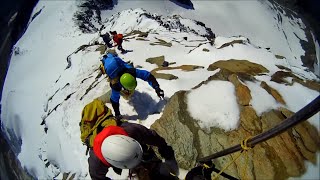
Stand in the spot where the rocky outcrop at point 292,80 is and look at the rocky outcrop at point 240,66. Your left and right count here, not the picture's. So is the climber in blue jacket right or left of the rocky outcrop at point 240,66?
left

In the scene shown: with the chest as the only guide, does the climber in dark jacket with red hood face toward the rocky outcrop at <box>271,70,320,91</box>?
no

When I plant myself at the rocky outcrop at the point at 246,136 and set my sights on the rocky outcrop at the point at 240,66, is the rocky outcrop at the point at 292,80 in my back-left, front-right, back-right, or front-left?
front-right

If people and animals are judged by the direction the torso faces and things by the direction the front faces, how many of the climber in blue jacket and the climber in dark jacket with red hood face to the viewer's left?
0

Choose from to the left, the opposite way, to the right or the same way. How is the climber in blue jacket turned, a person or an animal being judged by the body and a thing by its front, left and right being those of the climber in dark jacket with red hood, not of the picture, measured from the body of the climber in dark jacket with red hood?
the same way
